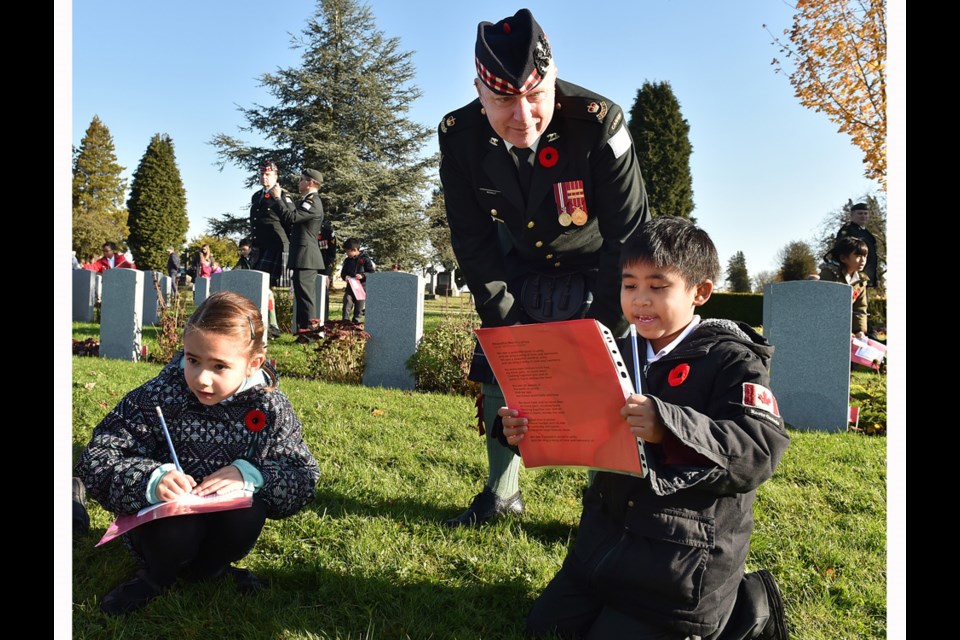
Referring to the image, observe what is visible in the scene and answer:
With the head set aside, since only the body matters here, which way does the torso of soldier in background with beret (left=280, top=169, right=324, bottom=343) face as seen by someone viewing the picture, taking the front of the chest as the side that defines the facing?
to the viewer's left

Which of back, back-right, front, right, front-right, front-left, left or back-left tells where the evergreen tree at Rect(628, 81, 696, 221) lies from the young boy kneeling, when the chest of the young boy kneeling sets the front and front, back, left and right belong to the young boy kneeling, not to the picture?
back-right

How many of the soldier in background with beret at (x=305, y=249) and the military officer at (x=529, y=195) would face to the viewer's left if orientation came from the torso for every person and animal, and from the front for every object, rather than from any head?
1

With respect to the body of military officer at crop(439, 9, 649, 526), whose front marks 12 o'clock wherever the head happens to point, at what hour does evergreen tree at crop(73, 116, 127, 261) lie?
The evergreen tree is roughly at 5 o'clock from the military officer.

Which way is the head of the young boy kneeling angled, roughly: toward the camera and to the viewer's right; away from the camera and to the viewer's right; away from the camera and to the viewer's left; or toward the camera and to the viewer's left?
toward the camera and to the viewer's left

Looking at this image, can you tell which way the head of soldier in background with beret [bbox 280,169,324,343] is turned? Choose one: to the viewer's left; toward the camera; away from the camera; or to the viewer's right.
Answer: to the viewer's left

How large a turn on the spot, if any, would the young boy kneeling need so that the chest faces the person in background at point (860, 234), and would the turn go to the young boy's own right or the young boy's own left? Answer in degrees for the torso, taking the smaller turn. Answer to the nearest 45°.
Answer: approximately 135° to the young boy's own right

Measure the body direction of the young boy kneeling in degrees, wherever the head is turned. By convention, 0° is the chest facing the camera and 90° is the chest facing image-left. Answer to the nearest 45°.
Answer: approximately 45°

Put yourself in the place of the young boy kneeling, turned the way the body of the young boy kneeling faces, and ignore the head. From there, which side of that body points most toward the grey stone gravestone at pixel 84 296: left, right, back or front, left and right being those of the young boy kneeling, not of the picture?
right

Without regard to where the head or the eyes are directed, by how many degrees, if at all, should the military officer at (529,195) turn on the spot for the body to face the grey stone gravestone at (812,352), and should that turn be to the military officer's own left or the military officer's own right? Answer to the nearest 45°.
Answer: approximately 135° to the military officer's own left

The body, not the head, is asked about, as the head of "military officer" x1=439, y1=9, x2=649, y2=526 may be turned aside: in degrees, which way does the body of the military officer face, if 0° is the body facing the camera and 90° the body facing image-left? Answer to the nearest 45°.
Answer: approximately 0°

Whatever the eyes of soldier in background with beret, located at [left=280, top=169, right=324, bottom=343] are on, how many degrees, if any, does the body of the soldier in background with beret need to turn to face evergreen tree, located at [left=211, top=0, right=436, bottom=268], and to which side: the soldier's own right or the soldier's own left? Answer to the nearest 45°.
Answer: approximately 90° to the soldier's own right
